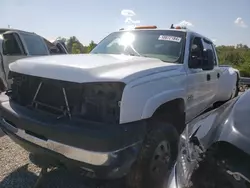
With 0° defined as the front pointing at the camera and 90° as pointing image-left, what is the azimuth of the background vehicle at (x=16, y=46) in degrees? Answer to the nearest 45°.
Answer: approximately 315°

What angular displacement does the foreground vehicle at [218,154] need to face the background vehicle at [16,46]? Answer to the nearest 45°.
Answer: approximately 90° to its right

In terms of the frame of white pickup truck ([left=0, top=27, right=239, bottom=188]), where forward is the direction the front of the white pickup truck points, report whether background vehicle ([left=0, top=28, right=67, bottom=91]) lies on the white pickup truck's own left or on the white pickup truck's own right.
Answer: on the white pickup truck's own right

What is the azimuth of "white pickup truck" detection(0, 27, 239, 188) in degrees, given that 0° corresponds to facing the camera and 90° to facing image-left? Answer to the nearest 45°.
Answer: approximately 45°

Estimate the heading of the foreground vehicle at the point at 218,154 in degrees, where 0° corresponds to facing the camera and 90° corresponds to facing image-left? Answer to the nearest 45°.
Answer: approximately 45°

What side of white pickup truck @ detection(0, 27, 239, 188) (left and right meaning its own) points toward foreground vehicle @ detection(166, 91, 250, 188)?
left
